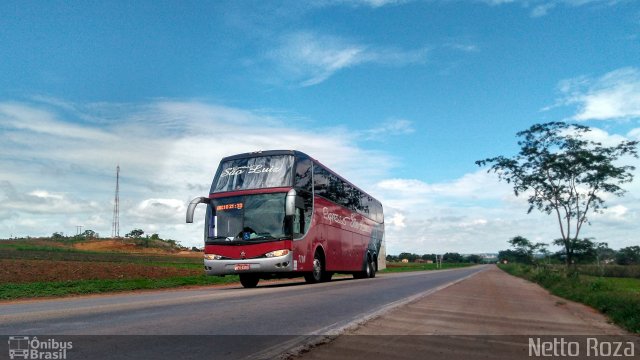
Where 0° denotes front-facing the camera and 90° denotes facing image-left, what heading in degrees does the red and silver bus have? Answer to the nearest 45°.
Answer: approximately 45°

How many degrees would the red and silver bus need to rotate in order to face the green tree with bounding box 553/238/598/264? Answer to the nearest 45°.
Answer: approximately 180°
